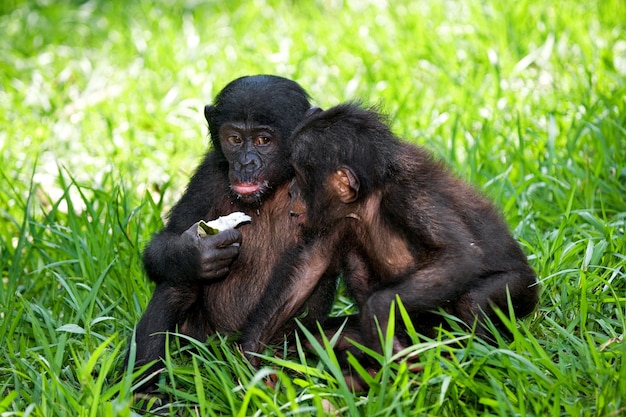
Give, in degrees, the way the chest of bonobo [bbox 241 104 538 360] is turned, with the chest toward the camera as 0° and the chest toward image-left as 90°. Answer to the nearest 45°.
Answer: approximately 90°

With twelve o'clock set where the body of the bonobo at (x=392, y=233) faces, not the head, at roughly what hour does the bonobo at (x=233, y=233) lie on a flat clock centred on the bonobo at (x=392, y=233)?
the bonobo at (x=233, y=233) is roughly at 1 o'clock from the bonobo at (x=392, y=233).
